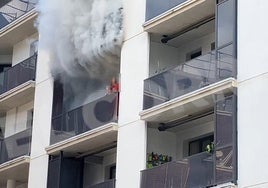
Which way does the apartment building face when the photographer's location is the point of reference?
facing the viewer and to the left of the viewer
